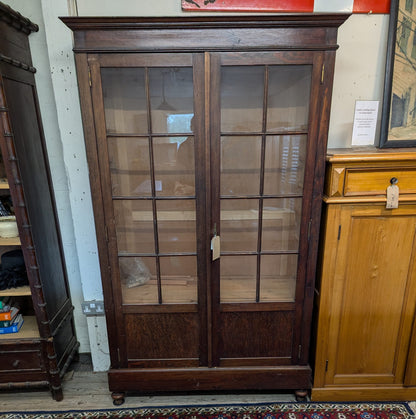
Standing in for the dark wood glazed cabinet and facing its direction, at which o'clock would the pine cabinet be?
The pine cabinet is roughly at 9 o'clock from the dark wood glazed cabinet.

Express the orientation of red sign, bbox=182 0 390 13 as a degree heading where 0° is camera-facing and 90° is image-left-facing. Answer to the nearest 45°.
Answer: approximately 0°
